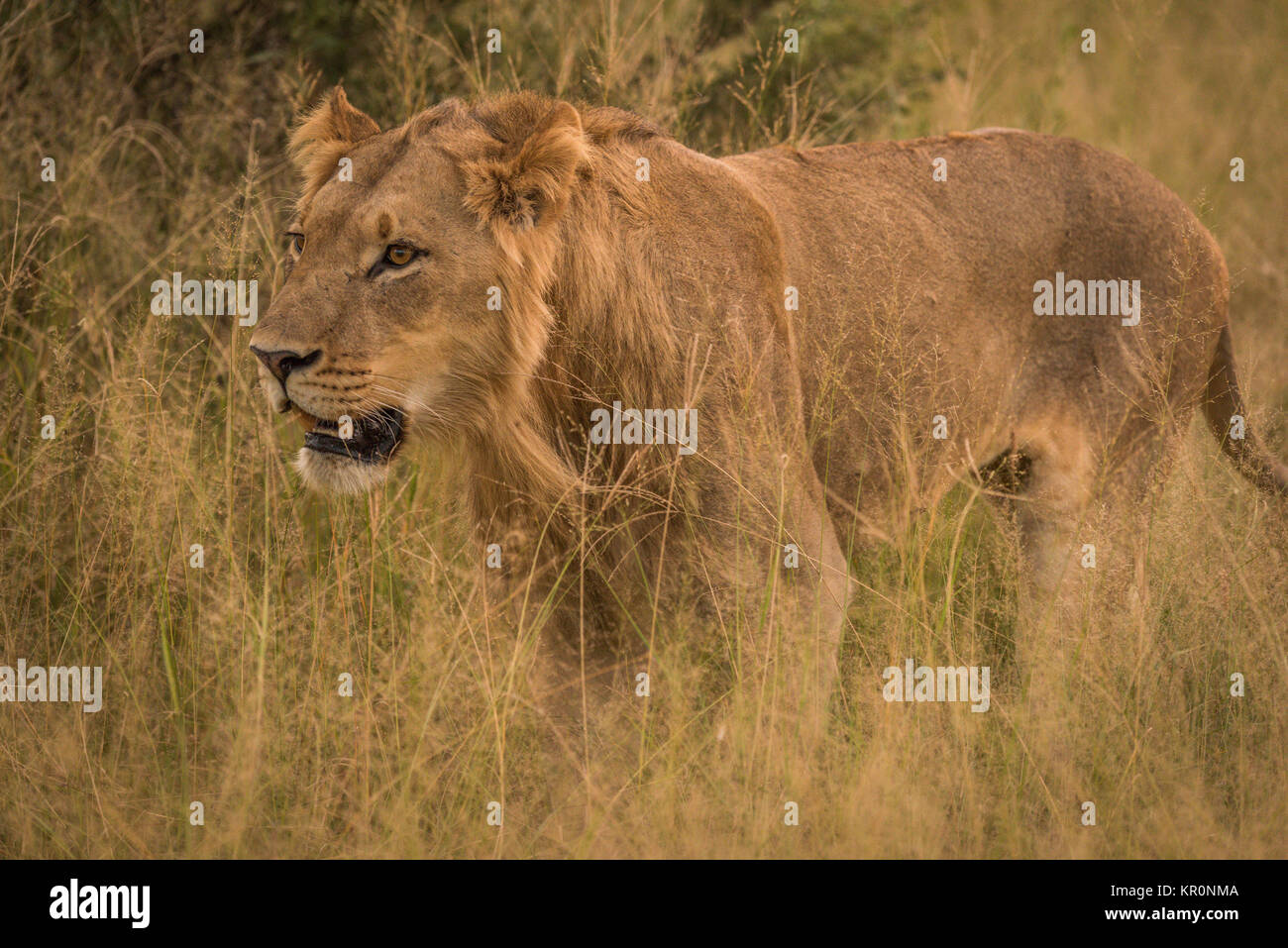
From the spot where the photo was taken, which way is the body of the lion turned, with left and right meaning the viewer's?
facing the viewer and to the left of the viewer
